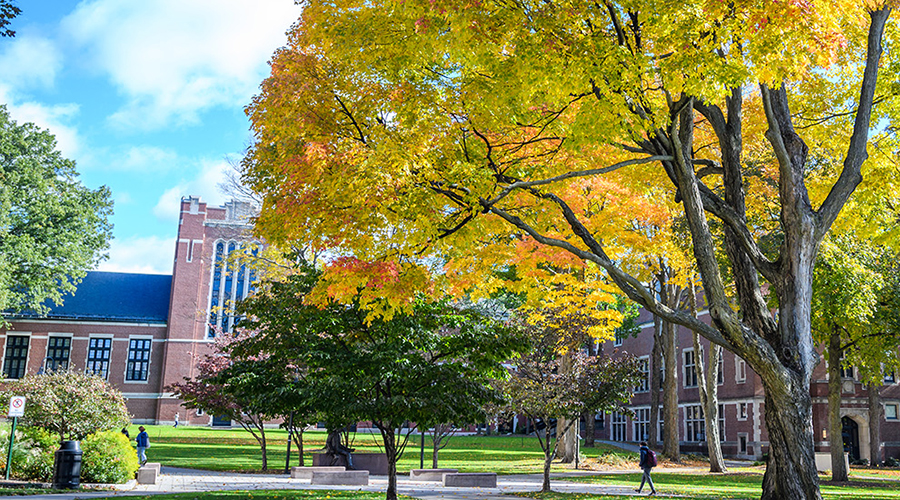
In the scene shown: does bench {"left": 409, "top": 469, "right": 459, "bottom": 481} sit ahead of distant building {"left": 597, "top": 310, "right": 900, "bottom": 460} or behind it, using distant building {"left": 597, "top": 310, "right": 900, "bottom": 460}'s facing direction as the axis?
ahead

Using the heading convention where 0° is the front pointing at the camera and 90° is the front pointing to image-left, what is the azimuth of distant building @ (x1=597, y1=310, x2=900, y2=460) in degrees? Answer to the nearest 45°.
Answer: approximately 45°

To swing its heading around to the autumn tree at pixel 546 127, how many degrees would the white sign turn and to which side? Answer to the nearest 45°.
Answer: approximately 45° to its left

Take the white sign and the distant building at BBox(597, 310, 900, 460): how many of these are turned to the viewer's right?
0

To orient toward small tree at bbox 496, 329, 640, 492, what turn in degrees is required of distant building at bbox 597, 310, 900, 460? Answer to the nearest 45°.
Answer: approximately 45° to its left

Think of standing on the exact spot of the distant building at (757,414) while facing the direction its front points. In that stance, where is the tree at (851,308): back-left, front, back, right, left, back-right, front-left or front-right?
front-left

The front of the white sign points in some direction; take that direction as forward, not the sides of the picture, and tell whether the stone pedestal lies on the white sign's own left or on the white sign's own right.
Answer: on the white sign's own left

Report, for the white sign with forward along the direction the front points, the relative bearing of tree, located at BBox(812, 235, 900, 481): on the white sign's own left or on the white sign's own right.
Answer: on the white sign's own left

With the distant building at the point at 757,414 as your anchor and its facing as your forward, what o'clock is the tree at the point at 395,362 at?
The tree is roughly at 11 o'clock from the distant building.

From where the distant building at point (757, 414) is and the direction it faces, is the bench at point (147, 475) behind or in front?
in front

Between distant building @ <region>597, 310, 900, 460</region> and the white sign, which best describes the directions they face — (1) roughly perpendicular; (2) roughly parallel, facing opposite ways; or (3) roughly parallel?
roughly parallel
